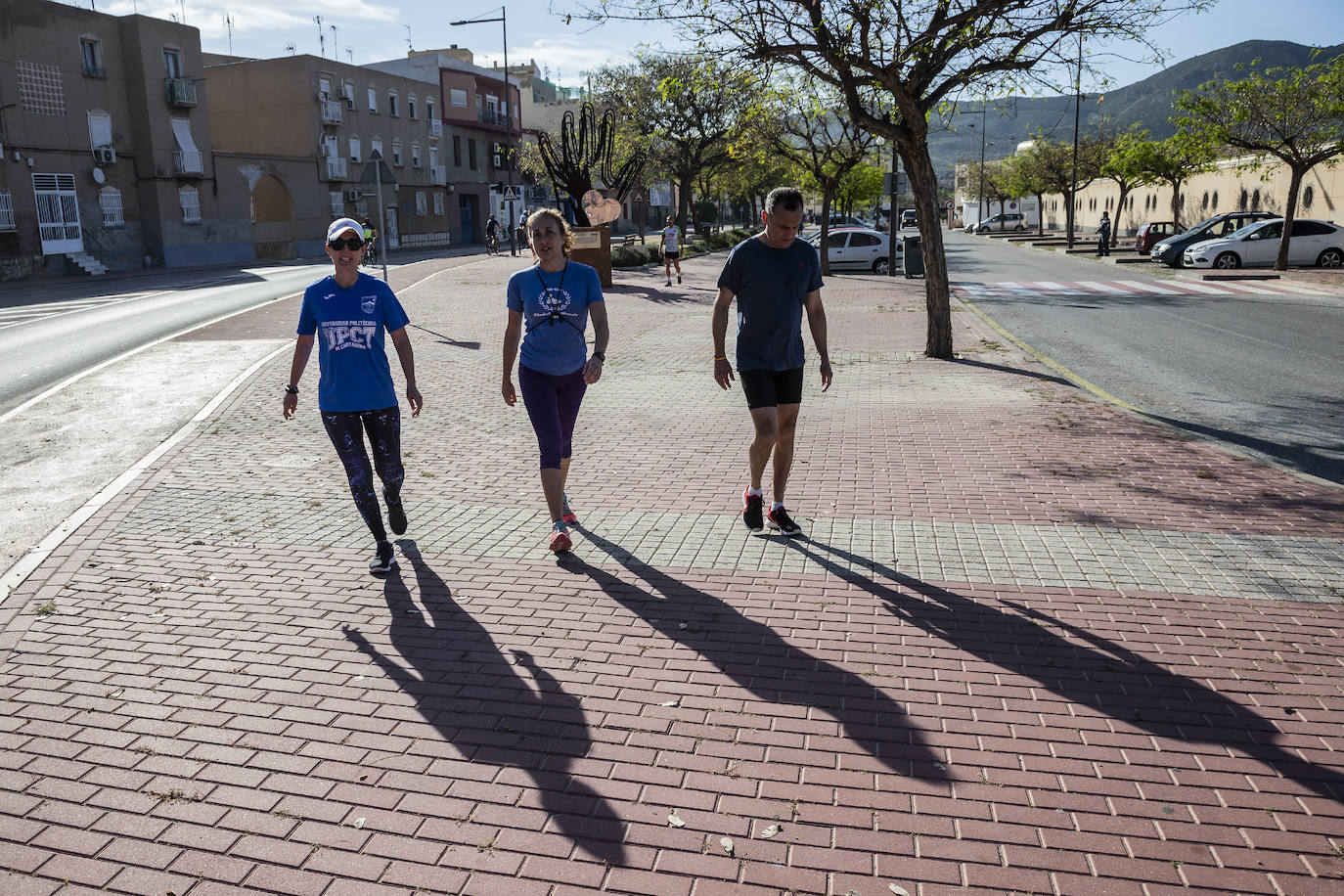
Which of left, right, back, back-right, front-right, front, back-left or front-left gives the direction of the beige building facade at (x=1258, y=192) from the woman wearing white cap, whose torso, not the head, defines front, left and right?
back-left

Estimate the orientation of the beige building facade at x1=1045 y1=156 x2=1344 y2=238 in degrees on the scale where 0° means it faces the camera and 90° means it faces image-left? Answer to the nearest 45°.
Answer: approximately 45°

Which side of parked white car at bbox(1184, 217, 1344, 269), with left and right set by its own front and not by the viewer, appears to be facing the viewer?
left

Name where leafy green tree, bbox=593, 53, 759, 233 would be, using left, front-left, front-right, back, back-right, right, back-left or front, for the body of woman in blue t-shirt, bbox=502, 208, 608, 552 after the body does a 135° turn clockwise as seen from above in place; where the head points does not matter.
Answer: front-right

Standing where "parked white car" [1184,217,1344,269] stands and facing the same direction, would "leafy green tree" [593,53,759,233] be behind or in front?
in front

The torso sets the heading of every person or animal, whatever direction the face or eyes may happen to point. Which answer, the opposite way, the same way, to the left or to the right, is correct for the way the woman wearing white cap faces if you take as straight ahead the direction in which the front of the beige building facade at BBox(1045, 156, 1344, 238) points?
to the left

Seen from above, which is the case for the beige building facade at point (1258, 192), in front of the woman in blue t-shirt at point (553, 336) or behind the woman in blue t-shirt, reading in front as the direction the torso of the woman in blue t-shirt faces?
behind

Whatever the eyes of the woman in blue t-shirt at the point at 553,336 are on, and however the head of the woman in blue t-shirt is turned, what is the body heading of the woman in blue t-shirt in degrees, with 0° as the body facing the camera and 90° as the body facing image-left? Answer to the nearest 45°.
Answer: approximately 0°

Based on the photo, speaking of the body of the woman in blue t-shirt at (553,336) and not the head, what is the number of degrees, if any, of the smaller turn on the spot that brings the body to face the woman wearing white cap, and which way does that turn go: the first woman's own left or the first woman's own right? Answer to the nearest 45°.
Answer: approximately 90° to the first woman's own right

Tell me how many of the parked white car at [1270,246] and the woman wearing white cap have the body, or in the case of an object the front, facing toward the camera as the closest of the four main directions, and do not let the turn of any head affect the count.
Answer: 1
